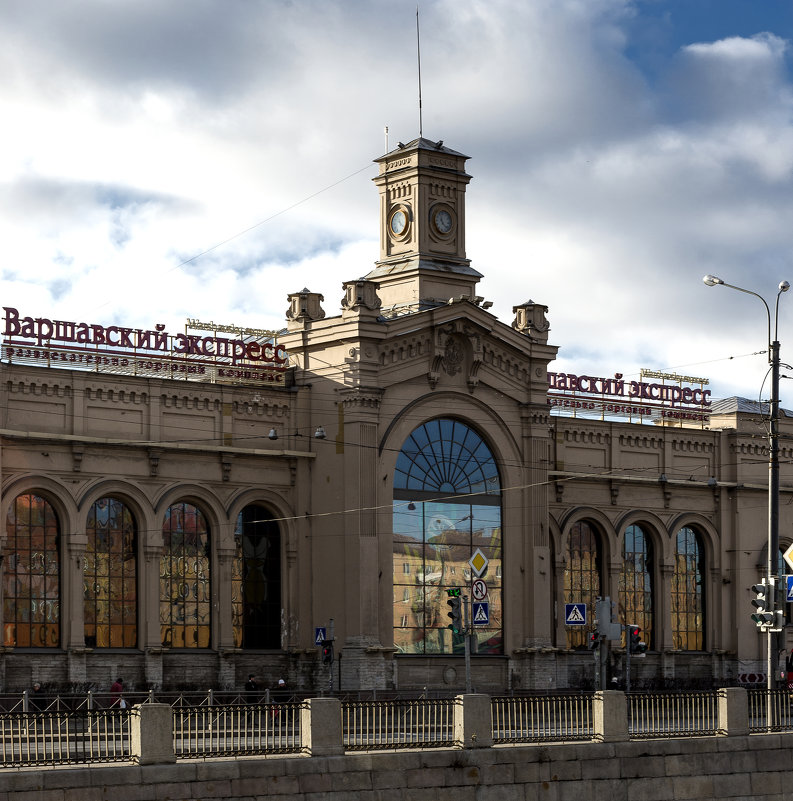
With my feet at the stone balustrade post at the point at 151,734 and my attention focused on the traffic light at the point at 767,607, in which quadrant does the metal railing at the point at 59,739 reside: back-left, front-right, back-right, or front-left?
back-left

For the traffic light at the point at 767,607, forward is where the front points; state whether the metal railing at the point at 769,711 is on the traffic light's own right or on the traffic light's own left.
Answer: on the traffic light's own left
